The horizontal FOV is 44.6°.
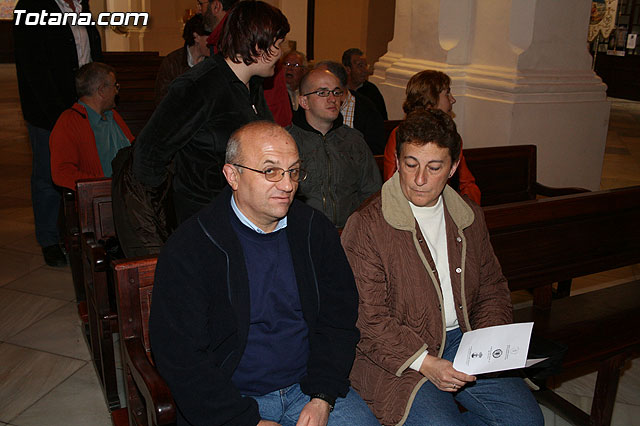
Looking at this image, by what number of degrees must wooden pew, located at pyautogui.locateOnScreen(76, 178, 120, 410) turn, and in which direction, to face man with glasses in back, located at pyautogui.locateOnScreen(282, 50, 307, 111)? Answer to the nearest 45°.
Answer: approximately 90° to its left

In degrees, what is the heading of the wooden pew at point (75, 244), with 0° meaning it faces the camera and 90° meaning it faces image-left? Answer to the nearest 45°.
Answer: approximately 315°

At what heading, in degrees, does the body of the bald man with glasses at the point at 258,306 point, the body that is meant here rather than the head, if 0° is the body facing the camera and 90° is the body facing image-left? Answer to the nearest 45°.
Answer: approximately 315°

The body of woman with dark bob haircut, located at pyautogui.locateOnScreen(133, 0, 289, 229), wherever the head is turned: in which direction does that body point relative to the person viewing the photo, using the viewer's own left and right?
facing to the right of the viewer

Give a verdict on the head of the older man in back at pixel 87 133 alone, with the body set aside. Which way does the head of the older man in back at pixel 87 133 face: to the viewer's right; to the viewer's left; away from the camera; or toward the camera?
to the viewer's right

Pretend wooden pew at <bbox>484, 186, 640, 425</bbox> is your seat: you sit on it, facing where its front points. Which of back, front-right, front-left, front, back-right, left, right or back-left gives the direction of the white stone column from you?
back-left
